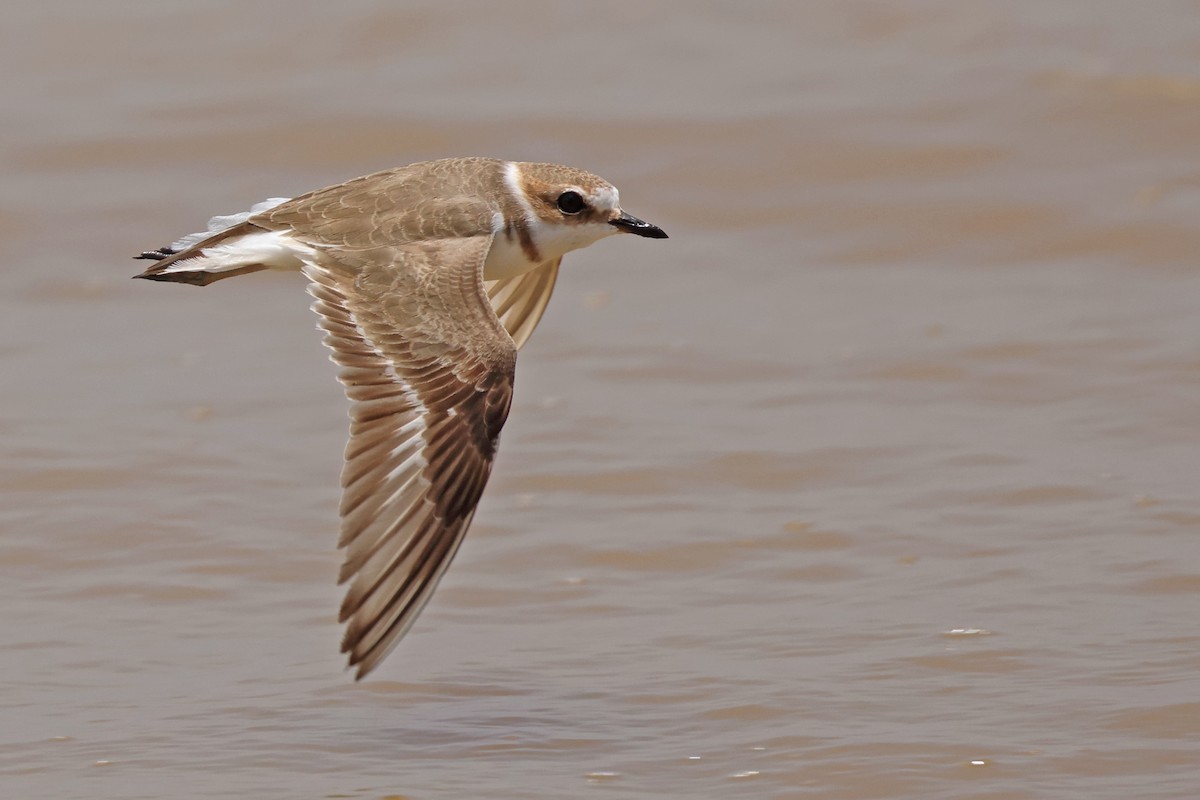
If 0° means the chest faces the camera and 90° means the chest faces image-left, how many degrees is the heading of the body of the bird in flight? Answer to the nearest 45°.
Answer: approximately 270°
